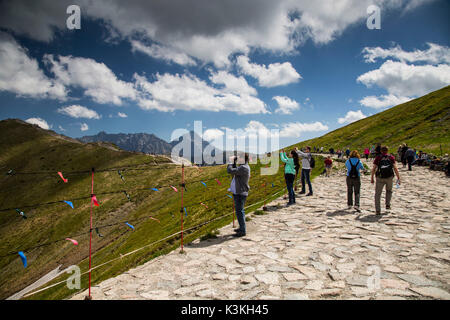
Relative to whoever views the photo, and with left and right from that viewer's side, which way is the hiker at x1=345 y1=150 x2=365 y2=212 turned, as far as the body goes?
facing away from the viewer

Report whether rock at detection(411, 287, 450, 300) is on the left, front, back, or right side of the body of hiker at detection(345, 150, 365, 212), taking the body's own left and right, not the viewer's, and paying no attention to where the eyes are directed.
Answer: back

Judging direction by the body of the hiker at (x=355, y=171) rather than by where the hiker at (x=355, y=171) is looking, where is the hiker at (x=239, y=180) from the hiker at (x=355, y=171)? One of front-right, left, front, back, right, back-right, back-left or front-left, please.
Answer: back-left

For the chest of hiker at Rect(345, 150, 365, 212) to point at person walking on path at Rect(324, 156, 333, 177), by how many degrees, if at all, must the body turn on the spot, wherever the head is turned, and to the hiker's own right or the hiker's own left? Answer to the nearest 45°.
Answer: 0° — they already face them
